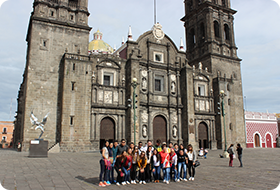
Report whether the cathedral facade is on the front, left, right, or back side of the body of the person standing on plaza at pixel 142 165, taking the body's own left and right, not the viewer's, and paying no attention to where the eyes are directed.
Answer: back

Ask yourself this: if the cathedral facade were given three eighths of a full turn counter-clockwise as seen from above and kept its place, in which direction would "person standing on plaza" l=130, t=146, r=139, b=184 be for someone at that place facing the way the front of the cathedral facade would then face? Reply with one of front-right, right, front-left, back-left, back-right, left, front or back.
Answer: back

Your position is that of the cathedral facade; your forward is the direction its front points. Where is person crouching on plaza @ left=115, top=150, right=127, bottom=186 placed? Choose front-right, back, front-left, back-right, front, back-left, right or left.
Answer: front-right

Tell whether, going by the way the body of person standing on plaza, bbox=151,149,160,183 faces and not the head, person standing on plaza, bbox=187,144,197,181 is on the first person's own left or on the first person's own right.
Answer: on the first person's own left

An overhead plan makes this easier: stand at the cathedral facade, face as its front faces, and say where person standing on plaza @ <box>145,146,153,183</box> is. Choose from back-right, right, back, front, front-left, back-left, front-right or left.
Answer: front-right

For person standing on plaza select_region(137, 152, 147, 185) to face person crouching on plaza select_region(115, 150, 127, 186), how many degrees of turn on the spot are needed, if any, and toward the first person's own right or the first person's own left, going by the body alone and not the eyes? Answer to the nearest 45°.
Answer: approximately 90° to the first person's own right

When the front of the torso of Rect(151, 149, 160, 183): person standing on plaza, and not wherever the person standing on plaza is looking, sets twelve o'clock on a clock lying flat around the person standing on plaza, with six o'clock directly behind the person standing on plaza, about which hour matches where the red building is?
The red building is roughly at 7 o'clock from the person standing on plaza.

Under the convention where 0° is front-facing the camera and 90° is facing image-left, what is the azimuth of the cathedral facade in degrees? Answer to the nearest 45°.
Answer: approximately 315°

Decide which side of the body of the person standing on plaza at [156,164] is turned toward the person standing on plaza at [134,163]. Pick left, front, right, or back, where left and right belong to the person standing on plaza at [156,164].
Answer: right

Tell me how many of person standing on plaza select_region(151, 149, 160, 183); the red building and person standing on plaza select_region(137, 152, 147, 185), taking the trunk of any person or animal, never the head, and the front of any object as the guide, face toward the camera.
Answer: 3

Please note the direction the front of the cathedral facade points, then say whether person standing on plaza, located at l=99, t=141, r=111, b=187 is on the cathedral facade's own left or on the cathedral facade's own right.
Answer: on the cathedral facade's own right
